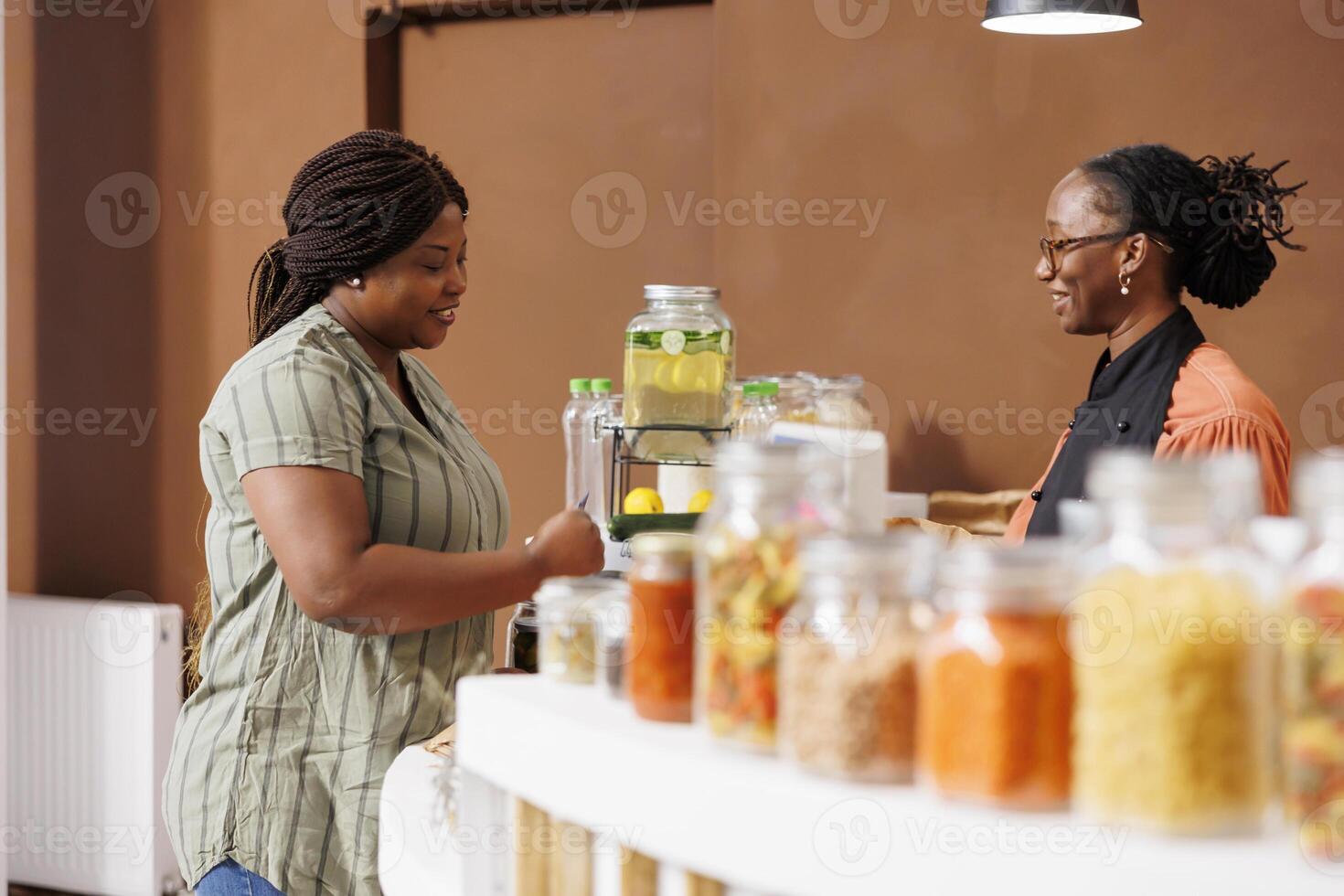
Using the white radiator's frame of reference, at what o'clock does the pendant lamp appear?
The pendant lamp is roughly at 9 o'clock from the white radiator.

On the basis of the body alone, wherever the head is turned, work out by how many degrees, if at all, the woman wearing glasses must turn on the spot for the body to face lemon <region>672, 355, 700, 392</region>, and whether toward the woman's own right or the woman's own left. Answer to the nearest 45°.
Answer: approximately 45° to the woman's own left

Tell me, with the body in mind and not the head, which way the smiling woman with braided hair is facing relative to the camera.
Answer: to the viewer's right

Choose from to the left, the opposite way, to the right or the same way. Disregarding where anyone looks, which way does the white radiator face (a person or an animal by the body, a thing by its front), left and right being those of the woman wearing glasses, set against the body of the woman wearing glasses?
to the left

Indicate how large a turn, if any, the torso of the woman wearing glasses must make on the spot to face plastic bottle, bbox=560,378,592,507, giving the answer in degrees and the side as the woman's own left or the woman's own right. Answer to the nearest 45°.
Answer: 0° — they already face it

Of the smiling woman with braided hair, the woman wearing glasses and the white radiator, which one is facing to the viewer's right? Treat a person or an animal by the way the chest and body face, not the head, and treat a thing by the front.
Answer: the smiling woman with braided hair

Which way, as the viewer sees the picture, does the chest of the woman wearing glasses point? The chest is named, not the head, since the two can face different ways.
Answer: to the viewer's left

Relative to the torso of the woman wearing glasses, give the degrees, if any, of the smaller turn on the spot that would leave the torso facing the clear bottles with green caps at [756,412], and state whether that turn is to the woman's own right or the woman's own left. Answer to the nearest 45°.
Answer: approximately 45° to the woman's own left

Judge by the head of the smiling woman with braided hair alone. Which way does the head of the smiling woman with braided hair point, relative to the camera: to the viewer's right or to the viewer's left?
to the viewer's right

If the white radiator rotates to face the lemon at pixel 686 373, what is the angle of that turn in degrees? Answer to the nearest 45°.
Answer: approximately 45° to its left
